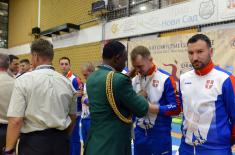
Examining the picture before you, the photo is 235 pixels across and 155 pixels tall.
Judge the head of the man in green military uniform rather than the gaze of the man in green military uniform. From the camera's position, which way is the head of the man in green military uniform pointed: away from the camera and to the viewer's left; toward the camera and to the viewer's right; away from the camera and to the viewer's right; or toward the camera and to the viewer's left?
away from the camera and to the viewer's right

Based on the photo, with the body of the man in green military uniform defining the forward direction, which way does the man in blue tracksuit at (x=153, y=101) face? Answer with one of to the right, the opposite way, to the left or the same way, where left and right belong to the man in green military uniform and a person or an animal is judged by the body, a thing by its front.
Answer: the opposite way

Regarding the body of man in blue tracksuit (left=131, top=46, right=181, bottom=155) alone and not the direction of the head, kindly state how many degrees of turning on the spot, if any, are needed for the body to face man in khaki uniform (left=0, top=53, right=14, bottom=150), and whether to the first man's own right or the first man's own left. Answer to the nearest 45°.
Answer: approximately 45° to the first man's own right

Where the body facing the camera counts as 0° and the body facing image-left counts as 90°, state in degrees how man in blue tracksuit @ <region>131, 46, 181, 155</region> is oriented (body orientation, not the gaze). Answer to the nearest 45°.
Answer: approximately 45°

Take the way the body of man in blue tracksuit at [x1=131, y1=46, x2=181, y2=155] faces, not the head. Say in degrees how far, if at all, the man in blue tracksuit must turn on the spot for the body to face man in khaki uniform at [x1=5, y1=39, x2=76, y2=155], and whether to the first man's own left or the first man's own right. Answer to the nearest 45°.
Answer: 0° — they already face them

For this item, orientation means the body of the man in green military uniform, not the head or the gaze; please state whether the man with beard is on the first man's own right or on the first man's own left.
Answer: on the first man's own right

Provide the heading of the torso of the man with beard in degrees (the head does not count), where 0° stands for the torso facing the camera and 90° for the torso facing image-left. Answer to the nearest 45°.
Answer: approximately 45°

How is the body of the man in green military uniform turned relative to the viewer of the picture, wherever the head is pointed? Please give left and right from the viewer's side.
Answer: facing away from the viewer and to the right of the viewer
